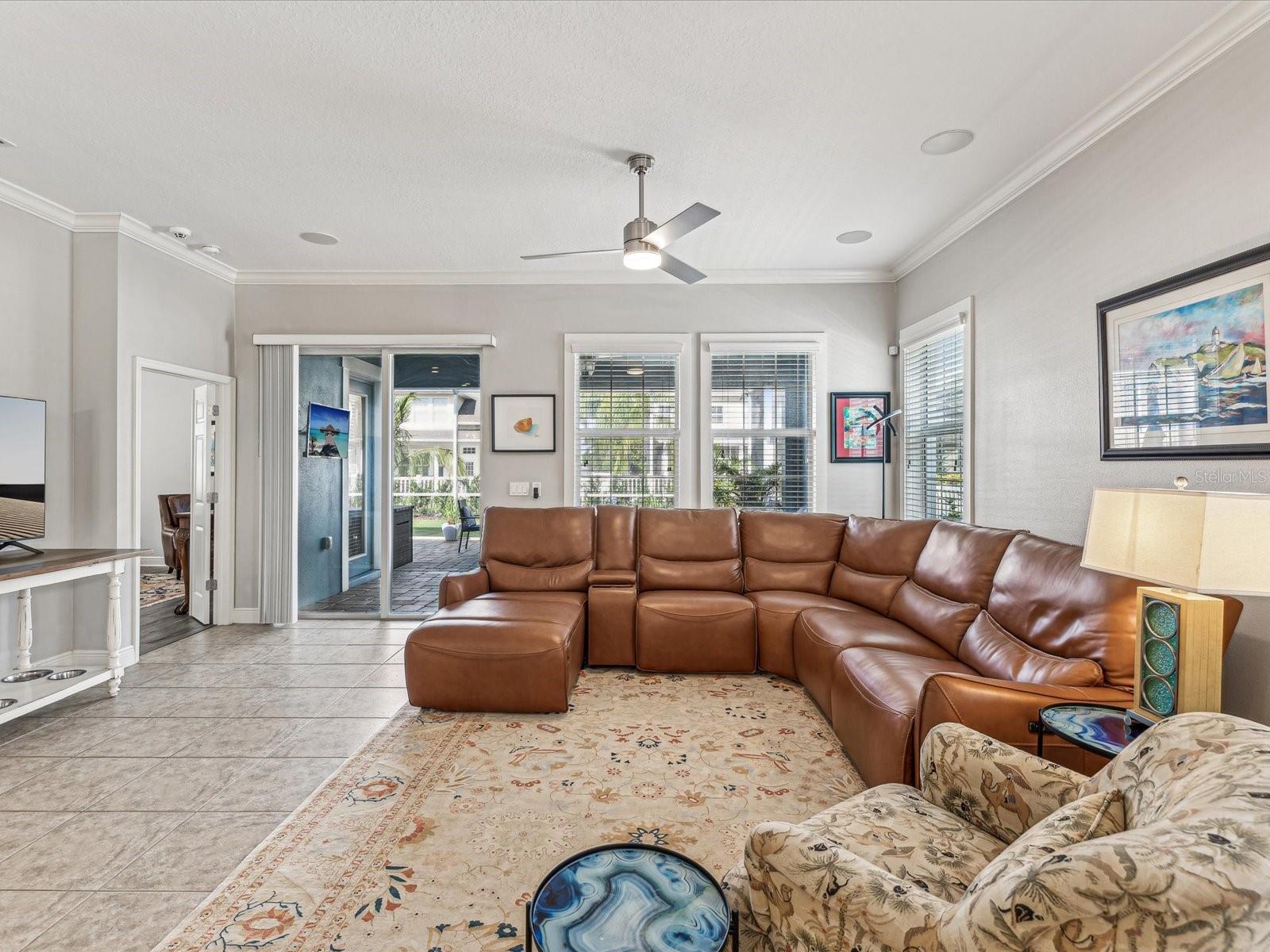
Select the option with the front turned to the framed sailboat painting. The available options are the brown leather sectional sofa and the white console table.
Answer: the white console table

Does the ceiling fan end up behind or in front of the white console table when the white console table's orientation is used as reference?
in front

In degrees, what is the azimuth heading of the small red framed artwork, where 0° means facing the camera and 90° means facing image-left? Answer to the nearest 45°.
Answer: approximately 0°

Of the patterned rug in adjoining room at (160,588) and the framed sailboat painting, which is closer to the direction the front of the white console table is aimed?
the framed sailboat painting

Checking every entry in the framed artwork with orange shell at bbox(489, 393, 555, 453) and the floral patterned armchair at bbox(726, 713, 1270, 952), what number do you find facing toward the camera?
1

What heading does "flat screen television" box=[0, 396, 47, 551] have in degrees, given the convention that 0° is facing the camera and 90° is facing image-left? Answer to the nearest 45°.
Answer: approximately 315°

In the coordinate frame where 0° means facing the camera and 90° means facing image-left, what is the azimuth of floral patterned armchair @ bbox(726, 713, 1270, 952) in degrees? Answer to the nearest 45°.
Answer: approximately 135°

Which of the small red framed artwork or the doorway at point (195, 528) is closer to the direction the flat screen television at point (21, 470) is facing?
the small red framed artwork

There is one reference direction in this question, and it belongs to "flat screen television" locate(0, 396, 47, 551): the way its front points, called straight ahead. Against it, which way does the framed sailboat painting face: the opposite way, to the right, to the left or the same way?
the opposite way

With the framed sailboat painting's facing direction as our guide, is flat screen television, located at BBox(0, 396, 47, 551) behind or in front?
in front

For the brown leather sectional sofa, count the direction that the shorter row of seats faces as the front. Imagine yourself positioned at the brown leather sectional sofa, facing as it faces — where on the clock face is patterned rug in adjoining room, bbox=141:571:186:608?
The patterned rug in adjoining room is roughly at 2 o'clock from the brown leather sectional sofa.

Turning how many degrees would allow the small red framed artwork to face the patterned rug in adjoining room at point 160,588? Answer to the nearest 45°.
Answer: approximately 90° to its right

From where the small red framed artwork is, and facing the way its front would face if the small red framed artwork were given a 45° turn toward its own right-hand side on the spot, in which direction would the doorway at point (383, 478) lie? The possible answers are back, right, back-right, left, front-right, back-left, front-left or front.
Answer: front-right

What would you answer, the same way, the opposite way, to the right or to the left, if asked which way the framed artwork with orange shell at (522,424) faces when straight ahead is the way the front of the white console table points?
to the right

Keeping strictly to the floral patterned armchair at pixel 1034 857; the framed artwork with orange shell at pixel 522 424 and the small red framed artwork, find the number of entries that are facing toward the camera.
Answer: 2

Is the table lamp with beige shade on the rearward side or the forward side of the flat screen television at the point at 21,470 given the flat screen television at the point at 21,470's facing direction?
on the forward side
